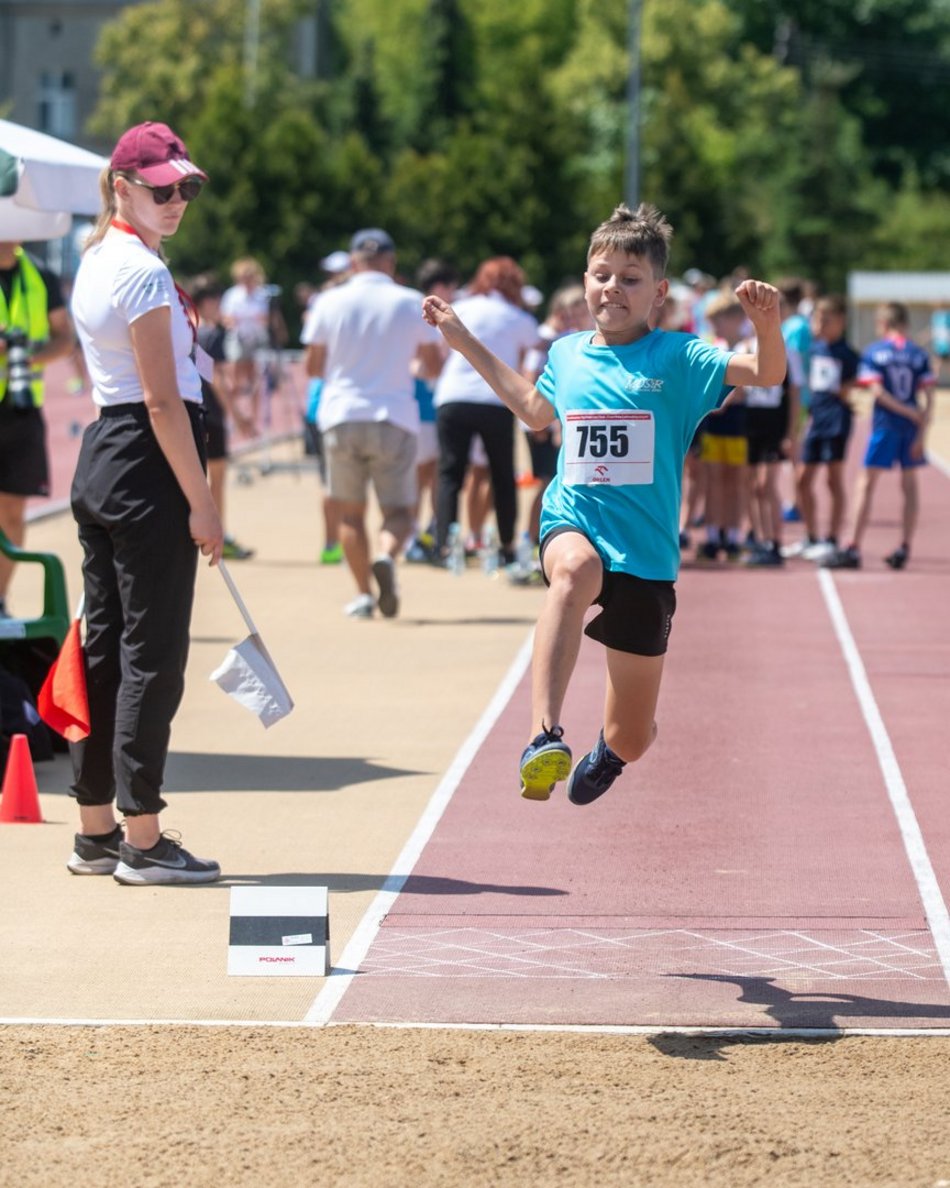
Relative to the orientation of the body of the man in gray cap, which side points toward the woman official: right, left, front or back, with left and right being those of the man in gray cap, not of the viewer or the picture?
back

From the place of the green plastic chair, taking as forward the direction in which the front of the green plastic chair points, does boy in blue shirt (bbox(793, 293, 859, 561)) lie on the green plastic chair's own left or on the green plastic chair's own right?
on the green plastic chair's own left

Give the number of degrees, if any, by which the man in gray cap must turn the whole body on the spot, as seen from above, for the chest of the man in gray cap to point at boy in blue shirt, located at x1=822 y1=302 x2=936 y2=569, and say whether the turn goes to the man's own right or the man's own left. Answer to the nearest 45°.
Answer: approximately 45° to the man's own right

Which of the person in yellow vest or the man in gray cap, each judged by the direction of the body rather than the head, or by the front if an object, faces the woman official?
the person in yellow vest

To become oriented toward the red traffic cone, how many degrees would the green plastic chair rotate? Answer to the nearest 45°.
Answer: approximately 90° to its right

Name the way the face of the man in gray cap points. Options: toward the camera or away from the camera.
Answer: away from the camera

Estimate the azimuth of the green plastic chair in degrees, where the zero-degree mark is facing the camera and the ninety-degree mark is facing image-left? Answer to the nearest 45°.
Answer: approximately 270°

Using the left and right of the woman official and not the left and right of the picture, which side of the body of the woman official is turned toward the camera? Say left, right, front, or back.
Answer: right

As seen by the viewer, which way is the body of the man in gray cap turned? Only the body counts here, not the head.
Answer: away from the camera

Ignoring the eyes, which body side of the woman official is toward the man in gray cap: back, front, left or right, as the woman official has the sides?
left
